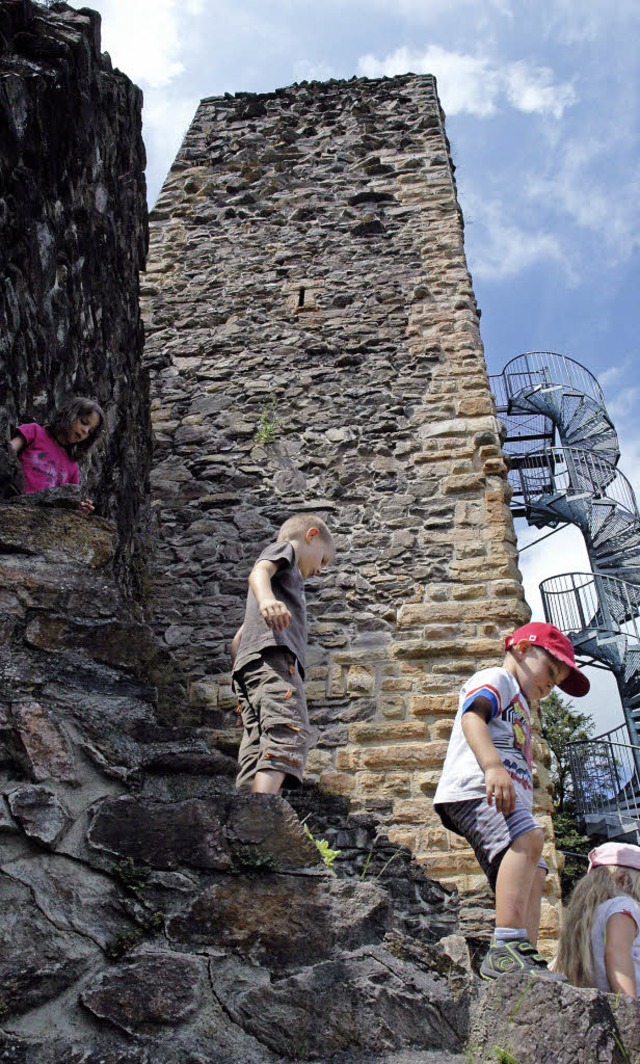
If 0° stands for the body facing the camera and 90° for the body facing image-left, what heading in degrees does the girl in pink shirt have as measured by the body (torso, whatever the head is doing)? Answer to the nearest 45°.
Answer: approximately 315°

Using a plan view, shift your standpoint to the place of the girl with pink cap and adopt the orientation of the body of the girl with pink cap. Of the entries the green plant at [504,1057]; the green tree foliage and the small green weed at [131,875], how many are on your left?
1

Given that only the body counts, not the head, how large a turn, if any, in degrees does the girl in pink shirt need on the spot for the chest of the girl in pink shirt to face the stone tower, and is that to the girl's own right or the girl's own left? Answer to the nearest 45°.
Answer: approximately 90° to the girl's own left

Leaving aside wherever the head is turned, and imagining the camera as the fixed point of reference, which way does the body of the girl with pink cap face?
to the viewer's right

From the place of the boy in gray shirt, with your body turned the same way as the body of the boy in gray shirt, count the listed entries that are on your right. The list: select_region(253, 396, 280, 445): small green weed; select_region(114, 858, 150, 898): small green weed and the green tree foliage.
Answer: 1

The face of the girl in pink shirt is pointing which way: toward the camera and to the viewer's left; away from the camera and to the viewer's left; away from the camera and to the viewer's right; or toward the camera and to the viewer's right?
toward the camera and to the viewer's right

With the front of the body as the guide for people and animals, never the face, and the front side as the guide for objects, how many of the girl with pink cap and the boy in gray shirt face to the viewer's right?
2

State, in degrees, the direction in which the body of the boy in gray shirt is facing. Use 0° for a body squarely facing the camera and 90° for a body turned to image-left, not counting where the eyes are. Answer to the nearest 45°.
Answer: approximately 270°

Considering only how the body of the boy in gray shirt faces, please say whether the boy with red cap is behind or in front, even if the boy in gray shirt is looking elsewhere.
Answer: in front

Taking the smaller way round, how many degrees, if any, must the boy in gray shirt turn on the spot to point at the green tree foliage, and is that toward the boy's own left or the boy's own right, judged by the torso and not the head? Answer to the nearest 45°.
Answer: approximately 90° to the boy's own left
